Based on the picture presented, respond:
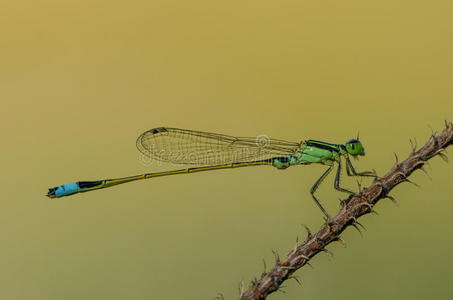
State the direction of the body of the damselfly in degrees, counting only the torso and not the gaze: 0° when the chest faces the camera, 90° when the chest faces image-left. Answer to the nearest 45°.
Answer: approximately 270°
